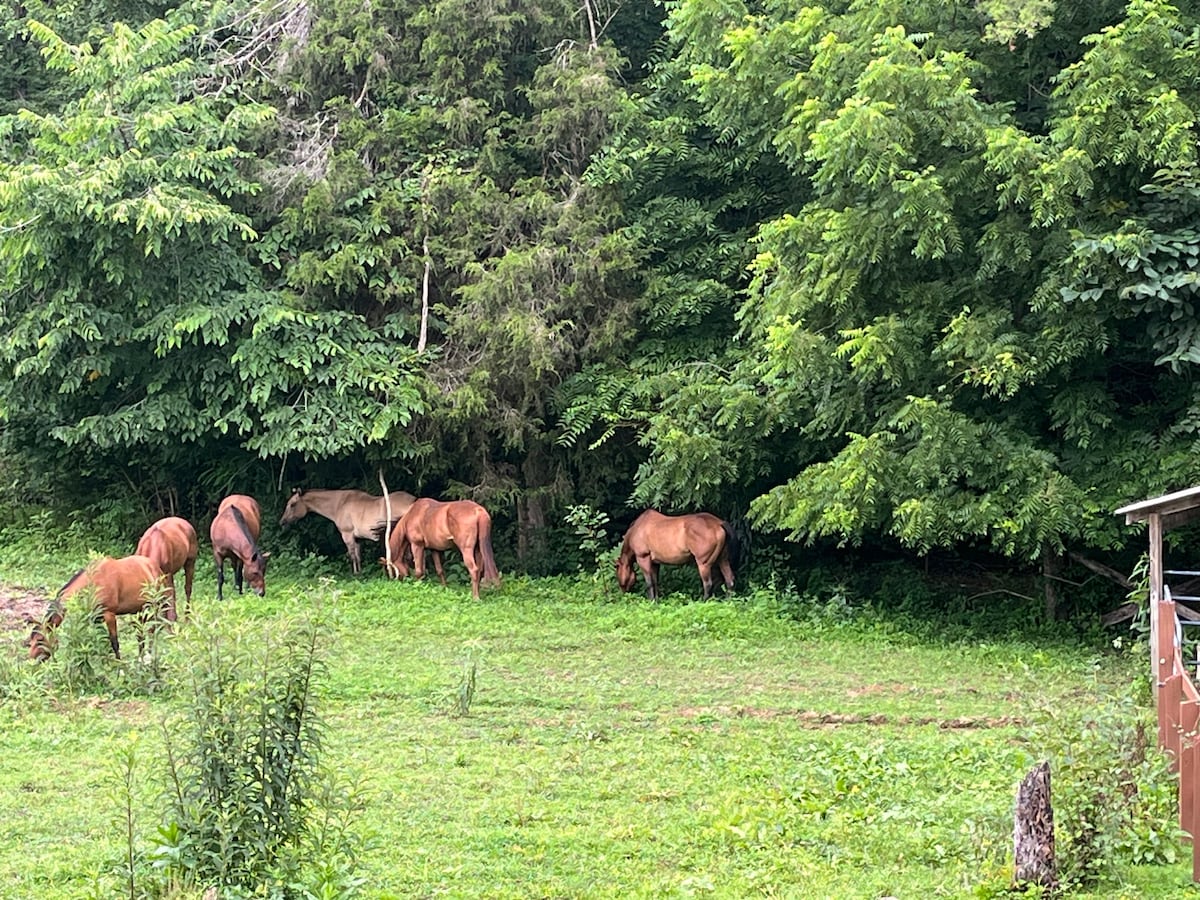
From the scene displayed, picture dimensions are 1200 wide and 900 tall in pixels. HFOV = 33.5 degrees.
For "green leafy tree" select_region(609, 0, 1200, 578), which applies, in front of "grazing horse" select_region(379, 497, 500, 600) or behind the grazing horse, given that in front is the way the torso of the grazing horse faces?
behind

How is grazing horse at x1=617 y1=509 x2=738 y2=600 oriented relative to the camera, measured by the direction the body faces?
to the viewer's left

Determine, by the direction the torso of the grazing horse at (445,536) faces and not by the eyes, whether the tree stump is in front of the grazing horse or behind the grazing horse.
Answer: behind

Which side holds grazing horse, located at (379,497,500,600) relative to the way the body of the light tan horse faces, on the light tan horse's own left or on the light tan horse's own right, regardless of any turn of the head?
on the light tan horse's own left

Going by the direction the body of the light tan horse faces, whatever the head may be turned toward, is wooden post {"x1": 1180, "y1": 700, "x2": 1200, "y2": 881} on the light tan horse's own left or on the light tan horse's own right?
on the light tan horse's own left

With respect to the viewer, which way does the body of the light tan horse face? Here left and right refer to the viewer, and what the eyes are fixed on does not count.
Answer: facing to the left of the viewer

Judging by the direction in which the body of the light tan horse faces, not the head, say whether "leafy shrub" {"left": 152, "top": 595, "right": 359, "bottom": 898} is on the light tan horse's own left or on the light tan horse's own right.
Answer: on the light tan horse's own left
